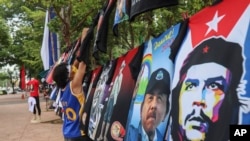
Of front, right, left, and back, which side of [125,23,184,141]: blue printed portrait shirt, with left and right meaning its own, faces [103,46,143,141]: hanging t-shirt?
right

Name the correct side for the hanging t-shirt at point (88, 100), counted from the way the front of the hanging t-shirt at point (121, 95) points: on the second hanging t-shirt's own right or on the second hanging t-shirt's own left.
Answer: on the second hanging t-shirt's own right

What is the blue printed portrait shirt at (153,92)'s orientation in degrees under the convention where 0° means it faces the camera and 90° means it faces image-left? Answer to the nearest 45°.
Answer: approximately 45°

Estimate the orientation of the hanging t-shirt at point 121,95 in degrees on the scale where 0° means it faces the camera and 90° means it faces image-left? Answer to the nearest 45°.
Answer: approximately 45°

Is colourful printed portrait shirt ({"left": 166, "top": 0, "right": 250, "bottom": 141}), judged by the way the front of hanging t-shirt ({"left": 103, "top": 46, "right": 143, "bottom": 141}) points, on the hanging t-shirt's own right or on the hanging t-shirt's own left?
on the hanging t-shirt's own left
